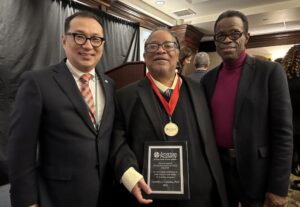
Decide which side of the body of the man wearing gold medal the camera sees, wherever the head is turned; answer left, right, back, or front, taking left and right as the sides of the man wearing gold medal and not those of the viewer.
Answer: front

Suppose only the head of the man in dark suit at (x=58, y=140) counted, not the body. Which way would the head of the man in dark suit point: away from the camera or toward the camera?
toward the camera

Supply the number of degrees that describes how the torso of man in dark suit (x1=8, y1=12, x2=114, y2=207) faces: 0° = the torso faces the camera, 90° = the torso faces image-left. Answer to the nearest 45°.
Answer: approximately 315°

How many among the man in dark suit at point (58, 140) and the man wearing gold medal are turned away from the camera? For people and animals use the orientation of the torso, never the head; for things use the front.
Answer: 0

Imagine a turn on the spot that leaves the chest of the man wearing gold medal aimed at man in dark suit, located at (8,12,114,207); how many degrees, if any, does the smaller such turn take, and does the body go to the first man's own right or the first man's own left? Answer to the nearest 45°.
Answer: approximately 90° to the first man's own right

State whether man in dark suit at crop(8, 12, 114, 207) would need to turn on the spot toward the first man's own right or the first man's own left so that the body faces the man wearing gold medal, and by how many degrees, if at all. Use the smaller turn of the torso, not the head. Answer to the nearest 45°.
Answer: approximately 45° to the first man's own left

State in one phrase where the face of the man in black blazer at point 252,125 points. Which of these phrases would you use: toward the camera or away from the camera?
toward the camera

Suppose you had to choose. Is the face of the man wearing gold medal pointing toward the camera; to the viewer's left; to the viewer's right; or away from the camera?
toward the camera

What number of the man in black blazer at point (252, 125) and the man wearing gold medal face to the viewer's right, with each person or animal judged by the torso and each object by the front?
0
